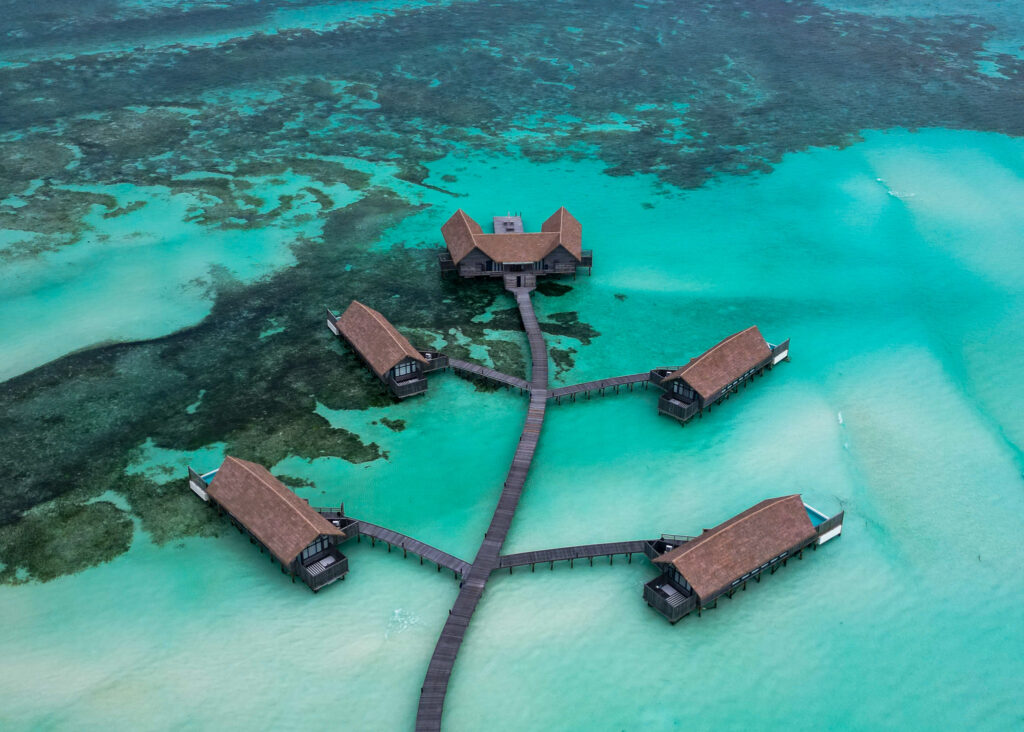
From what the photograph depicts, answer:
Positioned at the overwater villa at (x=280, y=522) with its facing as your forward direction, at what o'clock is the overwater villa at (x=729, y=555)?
the overwater villa at (x=729, y=555) is roughly at 11 o'clock from the overwater villa at (x=280, y=522).

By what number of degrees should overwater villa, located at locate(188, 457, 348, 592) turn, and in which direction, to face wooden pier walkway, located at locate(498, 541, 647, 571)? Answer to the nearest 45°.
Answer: approximately 45° to its left

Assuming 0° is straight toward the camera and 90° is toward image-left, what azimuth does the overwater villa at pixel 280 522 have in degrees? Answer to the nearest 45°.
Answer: approximately 315°

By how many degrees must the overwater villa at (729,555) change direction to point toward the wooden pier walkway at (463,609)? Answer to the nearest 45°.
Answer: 0° — it already faces it

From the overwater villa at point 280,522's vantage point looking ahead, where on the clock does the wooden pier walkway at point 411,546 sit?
The wooden pier walkway is roughly at 11 o'clock from the overwater villa.

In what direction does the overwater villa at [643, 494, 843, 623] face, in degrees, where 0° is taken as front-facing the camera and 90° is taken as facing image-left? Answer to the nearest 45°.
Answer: approximately 45°
